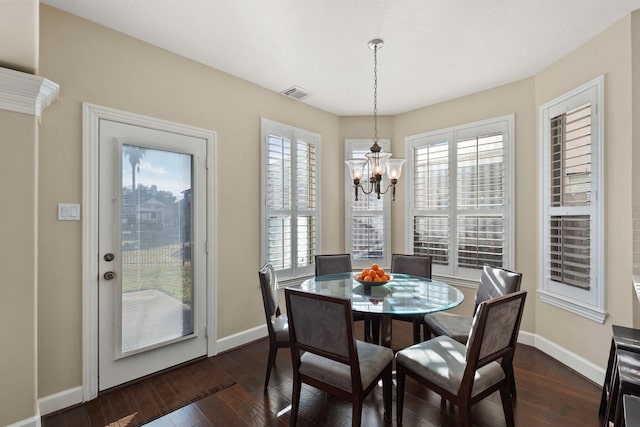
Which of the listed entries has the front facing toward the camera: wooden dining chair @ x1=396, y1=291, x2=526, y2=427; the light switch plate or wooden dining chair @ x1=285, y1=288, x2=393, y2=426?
the light switch plate

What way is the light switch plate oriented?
toward the camera

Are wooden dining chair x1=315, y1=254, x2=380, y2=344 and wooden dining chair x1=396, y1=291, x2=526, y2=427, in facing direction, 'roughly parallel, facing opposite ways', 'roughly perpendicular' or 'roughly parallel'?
roughly parallel, facing opposite ways

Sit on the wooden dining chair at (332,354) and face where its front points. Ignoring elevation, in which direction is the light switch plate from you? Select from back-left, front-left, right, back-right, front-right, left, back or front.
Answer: back-left

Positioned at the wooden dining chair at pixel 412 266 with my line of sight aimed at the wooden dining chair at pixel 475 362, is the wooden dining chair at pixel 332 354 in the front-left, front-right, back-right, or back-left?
front-right

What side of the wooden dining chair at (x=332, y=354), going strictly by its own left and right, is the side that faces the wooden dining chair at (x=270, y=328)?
left

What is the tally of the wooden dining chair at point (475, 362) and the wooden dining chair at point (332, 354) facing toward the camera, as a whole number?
0

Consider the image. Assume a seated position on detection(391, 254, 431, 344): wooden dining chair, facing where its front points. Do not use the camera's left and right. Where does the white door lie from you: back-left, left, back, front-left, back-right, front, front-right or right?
front

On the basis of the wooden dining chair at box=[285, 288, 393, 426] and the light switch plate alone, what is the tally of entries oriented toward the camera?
1

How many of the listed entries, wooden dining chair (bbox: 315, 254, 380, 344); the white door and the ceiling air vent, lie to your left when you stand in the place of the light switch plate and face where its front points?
3

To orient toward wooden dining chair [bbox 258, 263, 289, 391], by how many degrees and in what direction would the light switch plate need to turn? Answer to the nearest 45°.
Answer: approximately 45° to its left

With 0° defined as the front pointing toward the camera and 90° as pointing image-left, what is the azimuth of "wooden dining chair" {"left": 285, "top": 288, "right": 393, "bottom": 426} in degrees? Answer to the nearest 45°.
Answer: approximately 225°

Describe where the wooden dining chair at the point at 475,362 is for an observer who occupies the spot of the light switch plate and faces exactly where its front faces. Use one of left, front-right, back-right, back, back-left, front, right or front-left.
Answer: front-left

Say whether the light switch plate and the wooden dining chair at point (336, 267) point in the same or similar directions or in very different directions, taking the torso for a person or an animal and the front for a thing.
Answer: same or similar directions

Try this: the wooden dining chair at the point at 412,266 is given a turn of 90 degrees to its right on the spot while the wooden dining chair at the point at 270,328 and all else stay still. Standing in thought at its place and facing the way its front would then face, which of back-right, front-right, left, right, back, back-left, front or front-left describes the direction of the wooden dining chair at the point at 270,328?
left

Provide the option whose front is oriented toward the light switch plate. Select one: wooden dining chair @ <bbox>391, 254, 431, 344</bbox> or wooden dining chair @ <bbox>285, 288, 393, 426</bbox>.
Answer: wooden dining chair @ <bbox>391, 254, 431, 344</bbox>

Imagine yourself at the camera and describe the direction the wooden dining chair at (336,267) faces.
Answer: facing the viewer and to the right of the viewer

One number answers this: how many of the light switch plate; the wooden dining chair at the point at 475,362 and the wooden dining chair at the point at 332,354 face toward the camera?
1

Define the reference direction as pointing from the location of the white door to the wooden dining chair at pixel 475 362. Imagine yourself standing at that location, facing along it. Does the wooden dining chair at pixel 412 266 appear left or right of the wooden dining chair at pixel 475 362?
left
